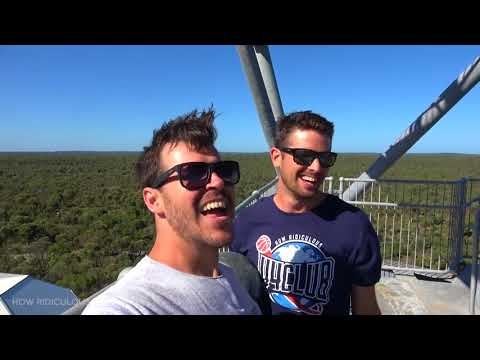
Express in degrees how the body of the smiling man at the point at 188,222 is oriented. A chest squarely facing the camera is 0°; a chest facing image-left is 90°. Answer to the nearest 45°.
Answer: approximately 315°

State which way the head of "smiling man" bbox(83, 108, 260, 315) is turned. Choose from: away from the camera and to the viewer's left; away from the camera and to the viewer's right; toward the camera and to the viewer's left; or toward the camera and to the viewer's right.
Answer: toward the camera and to the viewer's right

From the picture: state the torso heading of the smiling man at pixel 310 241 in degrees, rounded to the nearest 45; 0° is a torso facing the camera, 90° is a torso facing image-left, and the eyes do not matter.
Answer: approximately 0°

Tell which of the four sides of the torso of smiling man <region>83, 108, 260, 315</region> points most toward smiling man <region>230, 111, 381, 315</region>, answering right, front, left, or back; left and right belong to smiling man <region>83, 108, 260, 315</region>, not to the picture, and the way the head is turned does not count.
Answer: left
